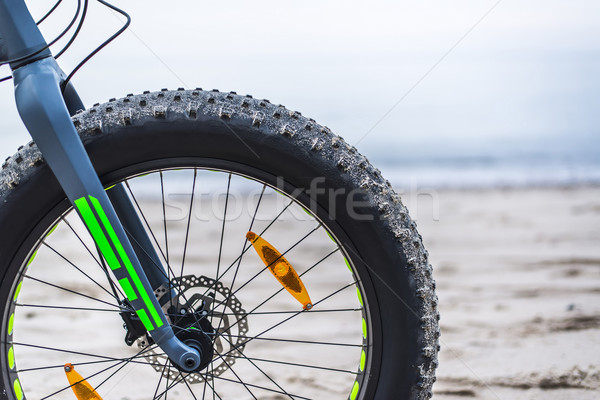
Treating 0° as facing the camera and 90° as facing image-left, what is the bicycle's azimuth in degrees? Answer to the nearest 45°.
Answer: approximately 270°
